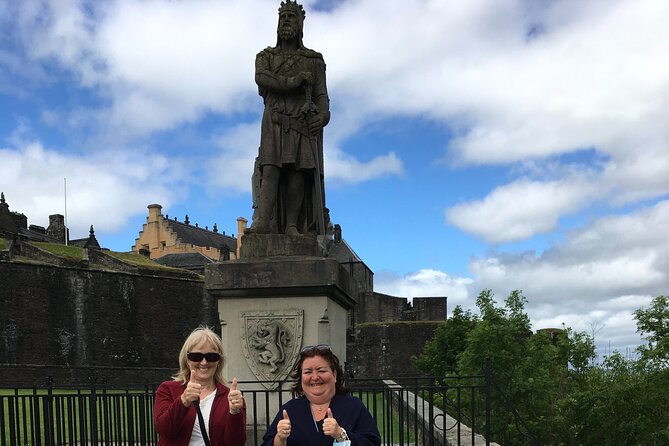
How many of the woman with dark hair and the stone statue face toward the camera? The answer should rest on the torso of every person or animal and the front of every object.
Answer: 2

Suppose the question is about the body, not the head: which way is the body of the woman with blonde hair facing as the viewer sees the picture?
toward the camera

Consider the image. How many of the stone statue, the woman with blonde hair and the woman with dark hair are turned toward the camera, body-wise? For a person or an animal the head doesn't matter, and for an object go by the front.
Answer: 3

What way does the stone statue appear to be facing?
toward the camera

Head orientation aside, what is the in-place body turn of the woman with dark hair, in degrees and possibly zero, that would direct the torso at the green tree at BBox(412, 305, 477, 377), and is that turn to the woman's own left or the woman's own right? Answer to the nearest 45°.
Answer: approximately 180°

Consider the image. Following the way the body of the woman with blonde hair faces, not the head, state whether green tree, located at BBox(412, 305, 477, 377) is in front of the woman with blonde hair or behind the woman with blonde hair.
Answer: behind
